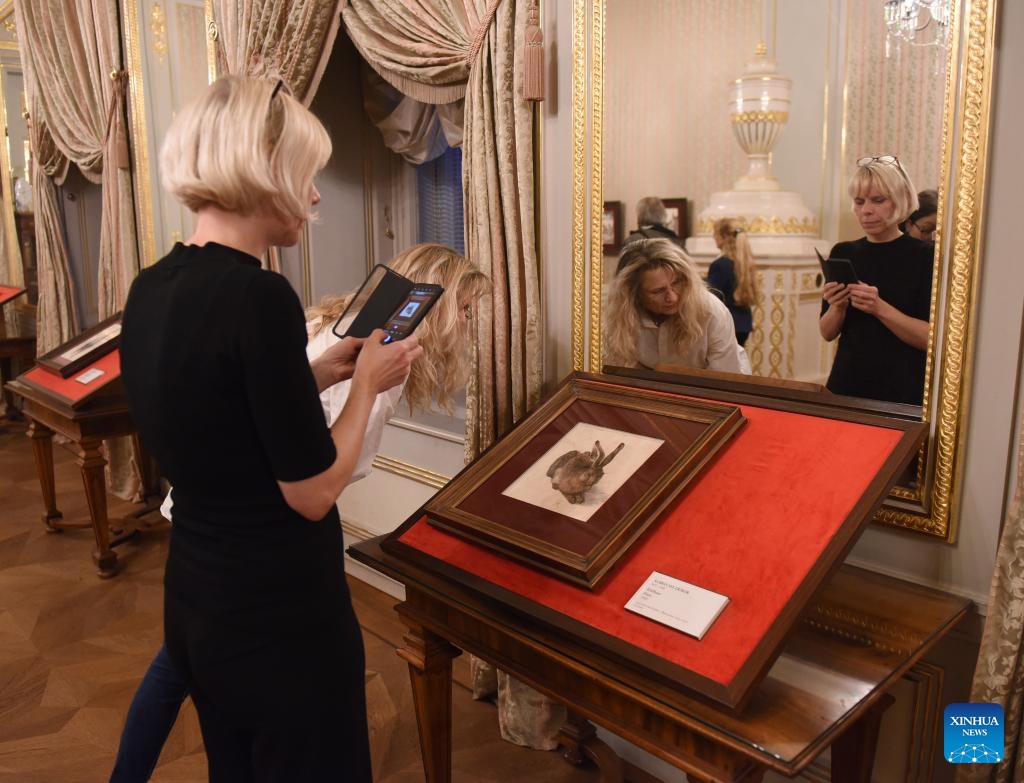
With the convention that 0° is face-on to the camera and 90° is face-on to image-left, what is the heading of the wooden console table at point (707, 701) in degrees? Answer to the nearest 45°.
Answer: approximately 45°

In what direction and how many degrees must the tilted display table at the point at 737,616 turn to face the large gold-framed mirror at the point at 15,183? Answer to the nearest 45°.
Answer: approximately 90° to its right

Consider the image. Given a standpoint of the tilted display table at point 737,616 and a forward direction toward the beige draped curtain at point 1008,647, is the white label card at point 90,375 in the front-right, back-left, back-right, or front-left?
back-left

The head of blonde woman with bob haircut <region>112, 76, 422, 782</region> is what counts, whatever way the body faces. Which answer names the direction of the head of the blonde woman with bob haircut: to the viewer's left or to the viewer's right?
to the viewer's right

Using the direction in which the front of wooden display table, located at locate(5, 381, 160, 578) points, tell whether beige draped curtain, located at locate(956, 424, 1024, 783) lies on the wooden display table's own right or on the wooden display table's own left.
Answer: on the wooden display table's own left

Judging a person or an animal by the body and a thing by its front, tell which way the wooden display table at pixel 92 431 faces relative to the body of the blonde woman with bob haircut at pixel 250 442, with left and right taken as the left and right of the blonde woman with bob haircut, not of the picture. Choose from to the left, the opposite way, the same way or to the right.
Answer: the opposite way
